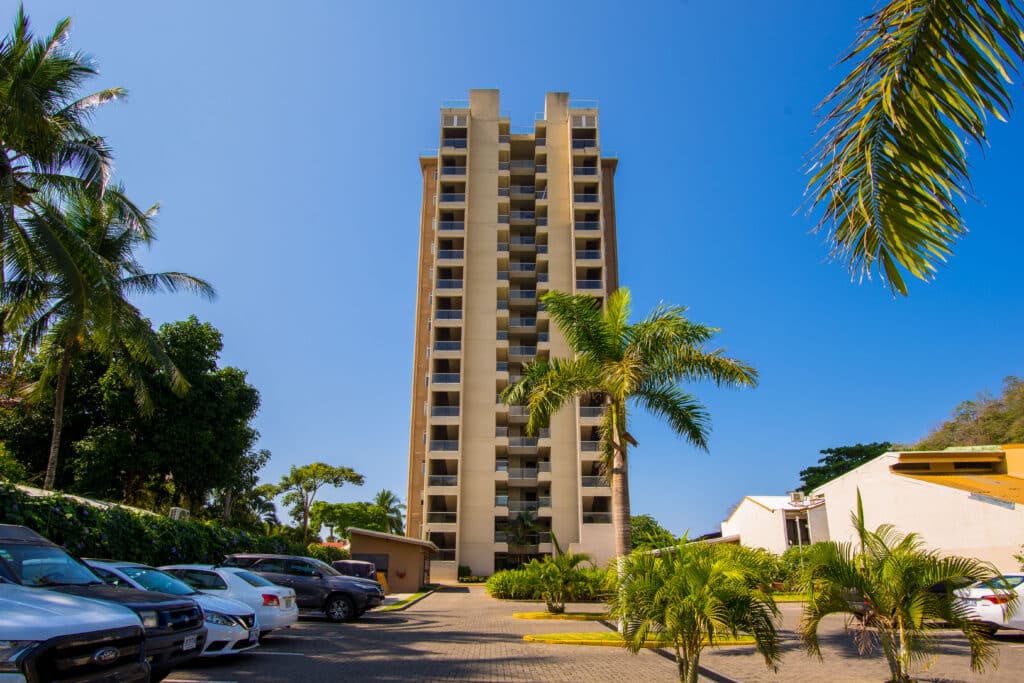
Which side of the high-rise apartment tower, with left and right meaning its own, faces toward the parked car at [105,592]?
front

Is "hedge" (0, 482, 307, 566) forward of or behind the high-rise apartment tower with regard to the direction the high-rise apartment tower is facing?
forward

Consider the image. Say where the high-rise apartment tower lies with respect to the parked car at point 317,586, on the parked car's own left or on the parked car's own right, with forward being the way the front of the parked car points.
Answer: on the parked car's own left

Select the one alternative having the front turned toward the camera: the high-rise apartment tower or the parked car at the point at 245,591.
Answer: the high-rise apartment tower

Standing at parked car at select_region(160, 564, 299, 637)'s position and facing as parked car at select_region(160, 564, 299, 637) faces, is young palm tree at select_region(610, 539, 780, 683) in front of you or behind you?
behind

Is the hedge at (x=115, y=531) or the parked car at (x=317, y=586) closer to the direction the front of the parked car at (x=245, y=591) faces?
the hedge

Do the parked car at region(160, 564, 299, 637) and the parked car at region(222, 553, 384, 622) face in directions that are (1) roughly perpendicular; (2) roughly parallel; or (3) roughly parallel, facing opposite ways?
roughly parallel, facing opposite ways

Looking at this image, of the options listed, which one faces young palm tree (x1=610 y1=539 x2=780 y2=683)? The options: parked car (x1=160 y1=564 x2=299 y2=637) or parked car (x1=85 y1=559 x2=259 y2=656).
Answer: parked car (x1=85 y1=559 x2=259 y2=656)

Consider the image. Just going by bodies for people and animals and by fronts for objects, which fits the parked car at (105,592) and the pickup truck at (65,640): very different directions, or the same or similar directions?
same or similar directions

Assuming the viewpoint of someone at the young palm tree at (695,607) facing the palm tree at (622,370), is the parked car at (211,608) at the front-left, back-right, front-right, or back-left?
front-left

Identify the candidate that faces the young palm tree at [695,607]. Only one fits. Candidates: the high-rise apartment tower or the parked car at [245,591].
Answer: the high-rise apartment tower

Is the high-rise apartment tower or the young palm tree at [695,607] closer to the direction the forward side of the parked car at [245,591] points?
the high-rise apartment tower

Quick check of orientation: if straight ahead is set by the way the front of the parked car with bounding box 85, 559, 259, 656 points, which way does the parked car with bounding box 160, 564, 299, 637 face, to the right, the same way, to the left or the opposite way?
the opposite way

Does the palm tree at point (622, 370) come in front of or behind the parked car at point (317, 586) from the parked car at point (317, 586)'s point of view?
in front
